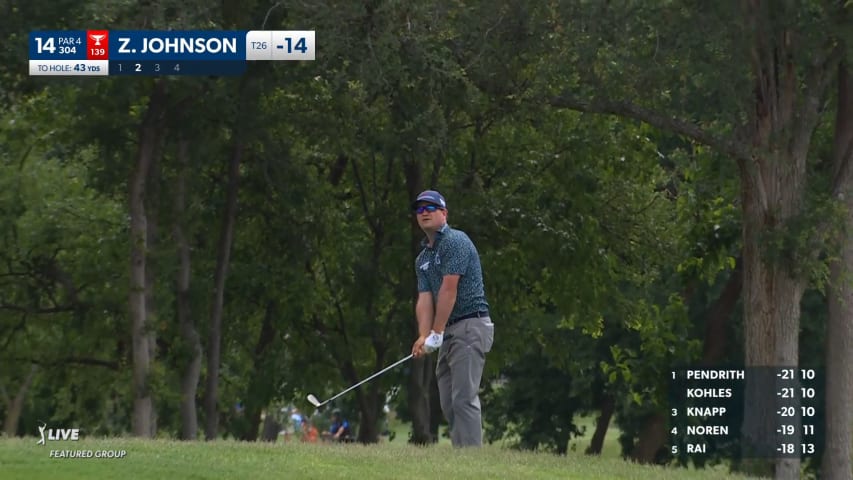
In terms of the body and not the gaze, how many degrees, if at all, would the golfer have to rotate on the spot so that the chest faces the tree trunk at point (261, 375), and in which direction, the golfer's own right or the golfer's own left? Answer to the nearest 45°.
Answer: approximately 135° to the golfer's own right

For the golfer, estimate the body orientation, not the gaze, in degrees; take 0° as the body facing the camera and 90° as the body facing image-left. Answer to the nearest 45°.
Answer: approximately 45°

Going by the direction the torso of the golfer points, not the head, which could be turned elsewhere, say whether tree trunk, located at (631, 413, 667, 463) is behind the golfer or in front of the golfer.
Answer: behind

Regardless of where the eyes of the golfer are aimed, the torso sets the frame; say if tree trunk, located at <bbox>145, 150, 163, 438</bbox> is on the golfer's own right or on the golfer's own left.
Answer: on the golfer's own right

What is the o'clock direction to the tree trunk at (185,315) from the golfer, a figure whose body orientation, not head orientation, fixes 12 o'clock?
The tree trunk is roughly at 4 o'clock from the golfer.

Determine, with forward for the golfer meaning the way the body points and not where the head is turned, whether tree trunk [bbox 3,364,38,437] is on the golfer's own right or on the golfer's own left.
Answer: on the golfer's own right
